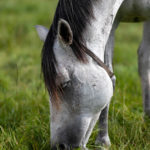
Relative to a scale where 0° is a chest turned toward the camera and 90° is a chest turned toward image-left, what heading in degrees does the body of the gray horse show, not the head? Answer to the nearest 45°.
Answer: approximately 45°
